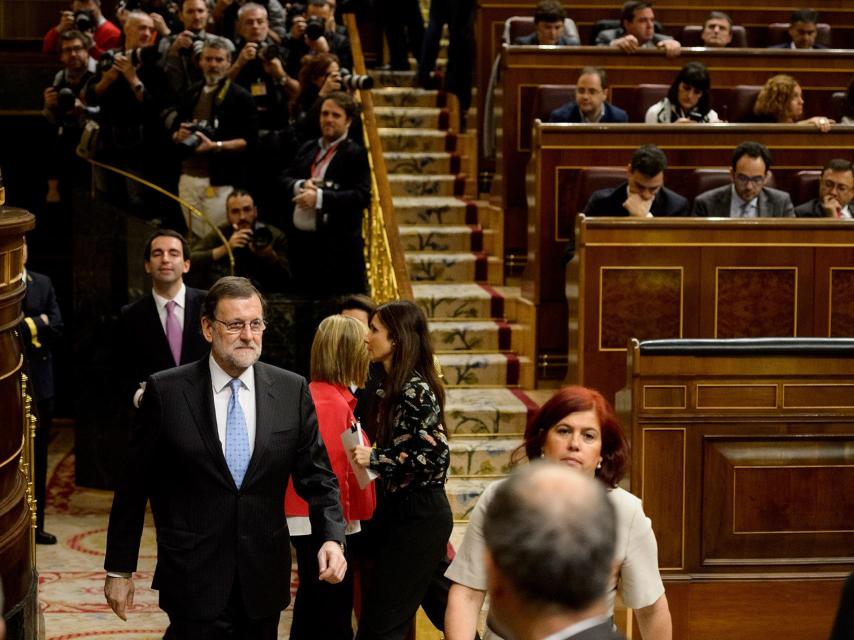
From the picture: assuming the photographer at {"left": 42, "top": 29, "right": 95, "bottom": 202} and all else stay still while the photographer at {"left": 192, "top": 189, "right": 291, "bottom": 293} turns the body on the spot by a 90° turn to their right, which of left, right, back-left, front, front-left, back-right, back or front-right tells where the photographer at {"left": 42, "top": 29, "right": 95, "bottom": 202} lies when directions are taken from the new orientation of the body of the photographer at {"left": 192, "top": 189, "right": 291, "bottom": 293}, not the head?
front-right

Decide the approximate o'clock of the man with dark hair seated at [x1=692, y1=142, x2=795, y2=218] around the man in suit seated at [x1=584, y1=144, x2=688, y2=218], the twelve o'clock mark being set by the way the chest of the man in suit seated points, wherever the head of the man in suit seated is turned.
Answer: The man with dark hair seated is roughly at 8 o'clock from the man in suit seated.

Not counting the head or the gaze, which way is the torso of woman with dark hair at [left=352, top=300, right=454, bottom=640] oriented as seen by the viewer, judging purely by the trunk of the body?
to the viewer's left

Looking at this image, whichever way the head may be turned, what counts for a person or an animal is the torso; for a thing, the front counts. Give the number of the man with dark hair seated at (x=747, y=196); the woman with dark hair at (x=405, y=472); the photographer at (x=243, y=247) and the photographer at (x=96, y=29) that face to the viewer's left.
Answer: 1

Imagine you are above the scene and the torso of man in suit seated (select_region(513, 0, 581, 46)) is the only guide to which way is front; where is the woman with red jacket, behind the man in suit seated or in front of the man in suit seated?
in front

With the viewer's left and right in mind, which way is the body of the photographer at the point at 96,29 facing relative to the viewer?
facing the viewer

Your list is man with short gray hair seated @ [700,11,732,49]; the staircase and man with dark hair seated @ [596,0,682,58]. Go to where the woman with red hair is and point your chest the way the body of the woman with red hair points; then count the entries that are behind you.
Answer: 3

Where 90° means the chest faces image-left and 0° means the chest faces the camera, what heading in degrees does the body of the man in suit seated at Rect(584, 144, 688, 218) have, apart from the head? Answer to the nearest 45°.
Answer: approximately 0°
